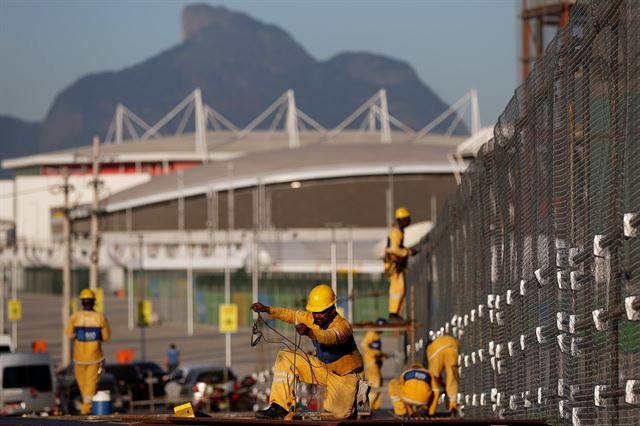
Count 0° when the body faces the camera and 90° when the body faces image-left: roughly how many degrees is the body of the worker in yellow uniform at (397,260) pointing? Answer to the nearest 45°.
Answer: approximately 270°

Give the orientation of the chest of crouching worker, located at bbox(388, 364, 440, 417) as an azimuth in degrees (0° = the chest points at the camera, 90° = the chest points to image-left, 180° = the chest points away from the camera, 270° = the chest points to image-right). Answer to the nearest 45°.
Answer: approximately 180°

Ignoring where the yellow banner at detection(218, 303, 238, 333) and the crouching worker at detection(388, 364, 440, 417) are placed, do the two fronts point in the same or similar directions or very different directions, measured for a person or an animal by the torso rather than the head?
very different directions

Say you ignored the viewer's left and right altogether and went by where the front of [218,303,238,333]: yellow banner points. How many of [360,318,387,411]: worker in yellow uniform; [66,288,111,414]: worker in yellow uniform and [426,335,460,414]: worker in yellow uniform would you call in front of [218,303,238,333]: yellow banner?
3

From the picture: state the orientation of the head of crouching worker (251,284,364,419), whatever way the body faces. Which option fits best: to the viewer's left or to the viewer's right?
to the viewer's left

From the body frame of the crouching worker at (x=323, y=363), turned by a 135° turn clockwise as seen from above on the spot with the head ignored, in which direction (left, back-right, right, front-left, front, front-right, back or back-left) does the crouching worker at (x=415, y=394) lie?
front

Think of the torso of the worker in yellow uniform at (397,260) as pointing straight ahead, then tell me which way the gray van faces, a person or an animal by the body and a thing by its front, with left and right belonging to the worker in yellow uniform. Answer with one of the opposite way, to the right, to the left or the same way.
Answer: to the left
